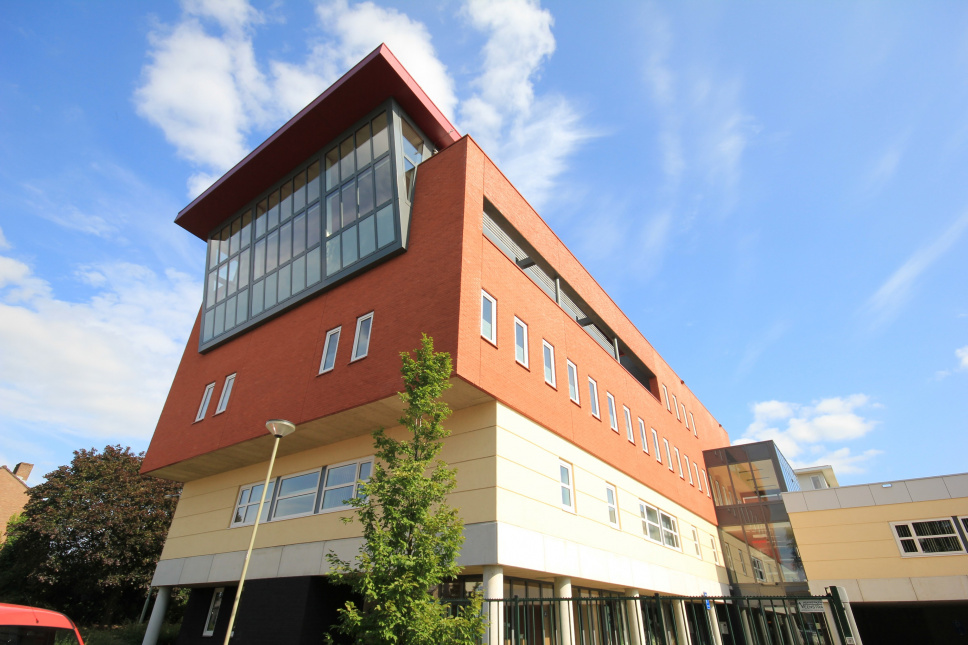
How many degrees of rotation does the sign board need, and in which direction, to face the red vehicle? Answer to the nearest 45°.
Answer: approximately 45° to its right

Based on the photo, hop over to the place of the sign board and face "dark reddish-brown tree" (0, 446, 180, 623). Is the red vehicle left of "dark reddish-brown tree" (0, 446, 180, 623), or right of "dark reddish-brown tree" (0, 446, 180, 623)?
left

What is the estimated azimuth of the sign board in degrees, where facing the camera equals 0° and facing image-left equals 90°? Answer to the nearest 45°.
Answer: approximately 0°

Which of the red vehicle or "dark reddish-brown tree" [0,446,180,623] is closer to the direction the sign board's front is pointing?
the red vehicle

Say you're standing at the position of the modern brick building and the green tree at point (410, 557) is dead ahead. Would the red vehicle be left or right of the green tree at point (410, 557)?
right
